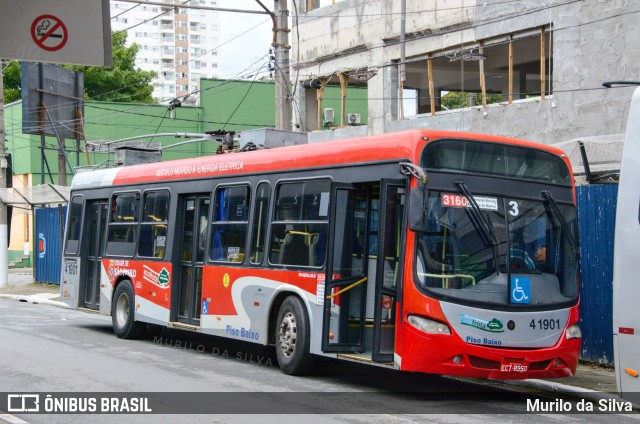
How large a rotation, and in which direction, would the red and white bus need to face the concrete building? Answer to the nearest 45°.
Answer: approximately 135° to its left

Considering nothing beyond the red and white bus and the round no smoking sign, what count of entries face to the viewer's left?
0

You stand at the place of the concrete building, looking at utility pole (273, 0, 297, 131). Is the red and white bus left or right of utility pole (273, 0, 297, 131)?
left

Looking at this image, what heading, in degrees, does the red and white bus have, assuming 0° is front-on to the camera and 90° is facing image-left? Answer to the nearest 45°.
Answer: approximately 315°

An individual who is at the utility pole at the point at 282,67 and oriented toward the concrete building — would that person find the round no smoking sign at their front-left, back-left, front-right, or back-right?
back-right

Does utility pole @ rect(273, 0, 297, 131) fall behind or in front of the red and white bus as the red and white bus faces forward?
behind

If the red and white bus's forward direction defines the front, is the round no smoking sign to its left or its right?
on its right

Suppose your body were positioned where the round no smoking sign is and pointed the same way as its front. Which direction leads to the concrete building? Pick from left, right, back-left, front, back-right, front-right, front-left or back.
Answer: back-left
